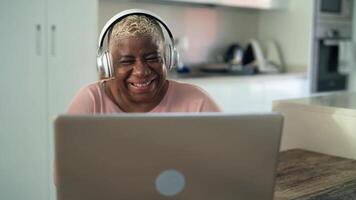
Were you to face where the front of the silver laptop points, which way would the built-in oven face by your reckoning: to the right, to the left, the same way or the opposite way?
the opposite way

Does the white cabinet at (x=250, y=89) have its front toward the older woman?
yes

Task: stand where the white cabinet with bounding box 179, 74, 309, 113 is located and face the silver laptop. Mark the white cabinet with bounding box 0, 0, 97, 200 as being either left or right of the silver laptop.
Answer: right

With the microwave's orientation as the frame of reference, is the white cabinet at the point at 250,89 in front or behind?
in front

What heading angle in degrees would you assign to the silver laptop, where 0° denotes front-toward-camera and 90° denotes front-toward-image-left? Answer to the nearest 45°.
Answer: approximately 180°

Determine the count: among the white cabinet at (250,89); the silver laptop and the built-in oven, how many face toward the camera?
2

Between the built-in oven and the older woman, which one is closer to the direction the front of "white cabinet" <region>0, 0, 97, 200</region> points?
the older woman

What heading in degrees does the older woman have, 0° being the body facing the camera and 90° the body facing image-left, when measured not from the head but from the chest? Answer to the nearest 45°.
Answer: approximately 0°

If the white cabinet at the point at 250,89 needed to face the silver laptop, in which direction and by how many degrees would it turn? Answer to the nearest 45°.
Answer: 0° — it already faces it

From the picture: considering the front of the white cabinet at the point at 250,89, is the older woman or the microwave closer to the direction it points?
the older woman

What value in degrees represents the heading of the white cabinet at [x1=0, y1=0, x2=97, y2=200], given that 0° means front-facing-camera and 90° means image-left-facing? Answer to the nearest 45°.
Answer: approximately 0°
